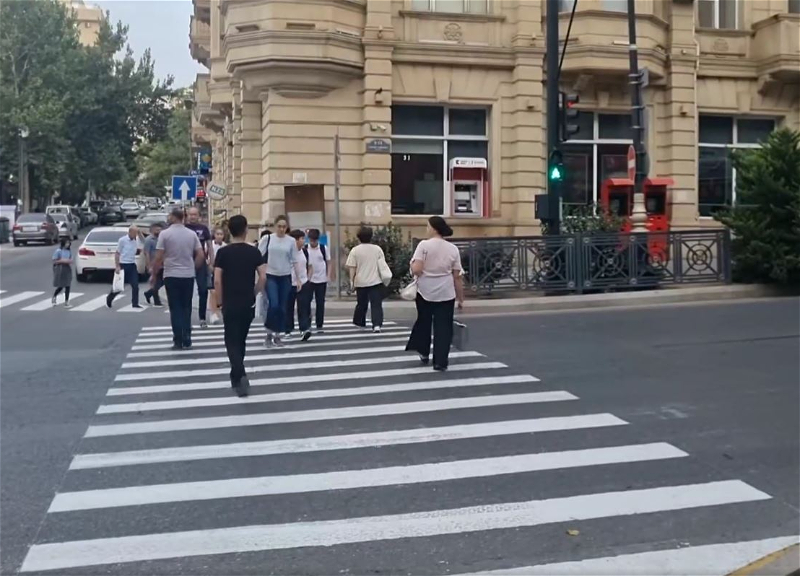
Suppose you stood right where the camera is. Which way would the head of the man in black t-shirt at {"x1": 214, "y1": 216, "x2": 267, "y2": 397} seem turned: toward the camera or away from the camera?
away from the camera

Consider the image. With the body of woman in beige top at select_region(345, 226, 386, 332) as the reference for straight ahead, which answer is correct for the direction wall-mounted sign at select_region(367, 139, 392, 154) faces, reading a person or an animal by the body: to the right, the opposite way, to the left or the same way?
the opposite way

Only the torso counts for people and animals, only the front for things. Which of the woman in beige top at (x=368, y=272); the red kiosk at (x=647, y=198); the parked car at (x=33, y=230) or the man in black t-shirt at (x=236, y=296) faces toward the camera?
the red kiosk

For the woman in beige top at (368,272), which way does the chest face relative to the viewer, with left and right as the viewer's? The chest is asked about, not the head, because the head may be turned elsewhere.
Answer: facing away from the viewer

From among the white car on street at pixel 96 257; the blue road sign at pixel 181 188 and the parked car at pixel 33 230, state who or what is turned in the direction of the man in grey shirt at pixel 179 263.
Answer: the blue road sign

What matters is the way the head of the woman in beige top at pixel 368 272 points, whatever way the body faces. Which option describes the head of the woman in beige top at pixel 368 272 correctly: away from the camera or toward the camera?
away from the camera

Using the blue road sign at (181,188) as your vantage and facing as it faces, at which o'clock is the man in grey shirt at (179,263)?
The man in grey shirt is roughly at 12 o'clock from the blue road sign.
